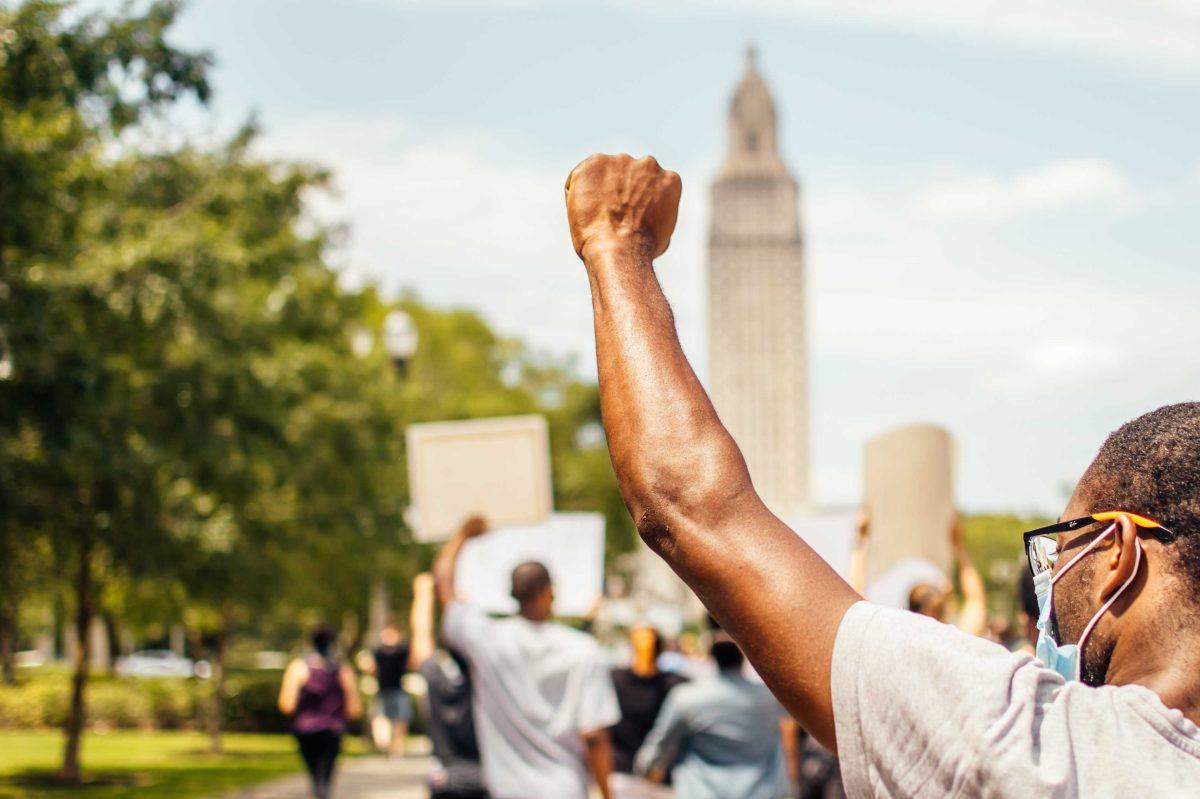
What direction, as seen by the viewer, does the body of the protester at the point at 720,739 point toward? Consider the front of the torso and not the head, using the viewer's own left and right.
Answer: facing away from the viewer

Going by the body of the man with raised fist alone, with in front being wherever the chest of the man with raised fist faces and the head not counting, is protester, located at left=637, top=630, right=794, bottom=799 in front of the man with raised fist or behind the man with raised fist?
in front

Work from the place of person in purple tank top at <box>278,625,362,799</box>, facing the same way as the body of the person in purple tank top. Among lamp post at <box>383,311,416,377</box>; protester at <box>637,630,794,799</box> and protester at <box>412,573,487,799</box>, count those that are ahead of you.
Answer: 1

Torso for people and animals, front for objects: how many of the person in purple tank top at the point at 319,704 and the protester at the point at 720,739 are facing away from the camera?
2

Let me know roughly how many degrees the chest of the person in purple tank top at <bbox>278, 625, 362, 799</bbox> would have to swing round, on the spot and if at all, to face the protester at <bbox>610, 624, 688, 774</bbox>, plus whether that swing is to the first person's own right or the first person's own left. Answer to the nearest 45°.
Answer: approximately 135° to the first person's own right

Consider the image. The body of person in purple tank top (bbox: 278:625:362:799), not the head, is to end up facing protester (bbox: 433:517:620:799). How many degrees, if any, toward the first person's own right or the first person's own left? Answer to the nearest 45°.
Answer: approximately 180°

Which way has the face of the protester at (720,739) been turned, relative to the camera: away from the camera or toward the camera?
away from the camera

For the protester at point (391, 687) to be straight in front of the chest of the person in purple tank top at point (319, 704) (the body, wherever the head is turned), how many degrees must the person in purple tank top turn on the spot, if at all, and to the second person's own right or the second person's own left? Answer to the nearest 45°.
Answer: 0° — they already face them

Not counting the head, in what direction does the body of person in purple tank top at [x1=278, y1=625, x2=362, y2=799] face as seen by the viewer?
away from the camera

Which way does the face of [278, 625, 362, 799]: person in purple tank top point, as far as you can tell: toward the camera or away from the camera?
away from the camera

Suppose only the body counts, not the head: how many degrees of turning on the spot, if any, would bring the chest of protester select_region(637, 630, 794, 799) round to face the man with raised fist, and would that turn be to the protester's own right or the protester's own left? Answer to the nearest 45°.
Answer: approximately 180°

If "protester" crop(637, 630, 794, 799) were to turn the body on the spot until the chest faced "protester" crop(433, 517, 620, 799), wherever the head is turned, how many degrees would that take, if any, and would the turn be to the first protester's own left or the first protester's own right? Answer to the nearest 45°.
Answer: approximately 135° to the first protester's own left

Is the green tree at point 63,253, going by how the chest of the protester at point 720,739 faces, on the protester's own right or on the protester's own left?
on the protester's own left
